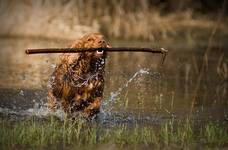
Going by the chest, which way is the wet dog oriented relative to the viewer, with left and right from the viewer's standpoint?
facing the viewer and to the right of the viewer
